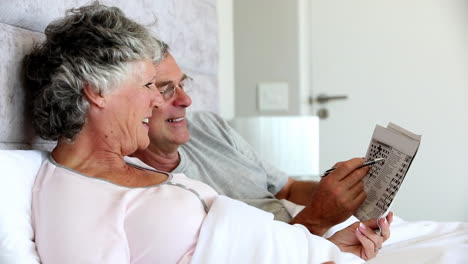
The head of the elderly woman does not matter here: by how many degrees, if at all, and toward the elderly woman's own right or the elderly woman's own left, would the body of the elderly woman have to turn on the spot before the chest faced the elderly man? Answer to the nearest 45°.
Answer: approximately 45° to the elderly woman's own left

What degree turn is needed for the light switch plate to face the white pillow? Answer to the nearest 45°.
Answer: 0° — it already faces it

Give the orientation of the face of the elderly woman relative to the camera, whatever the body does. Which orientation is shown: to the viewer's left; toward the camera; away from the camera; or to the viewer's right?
to the viewer's right

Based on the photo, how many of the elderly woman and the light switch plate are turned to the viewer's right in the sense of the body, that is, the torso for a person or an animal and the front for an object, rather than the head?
1

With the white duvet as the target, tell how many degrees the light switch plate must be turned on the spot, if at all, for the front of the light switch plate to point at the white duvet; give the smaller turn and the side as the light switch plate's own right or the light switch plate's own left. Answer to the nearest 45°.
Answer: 0° — it already faces it

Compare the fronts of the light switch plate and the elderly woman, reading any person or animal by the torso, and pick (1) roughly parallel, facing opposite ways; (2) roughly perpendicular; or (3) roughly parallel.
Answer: roughly perpendicular

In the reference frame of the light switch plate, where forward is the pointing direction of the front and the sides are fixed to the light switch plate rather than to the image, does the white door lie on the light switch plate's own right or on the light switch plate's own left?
on the light switch plate's own left

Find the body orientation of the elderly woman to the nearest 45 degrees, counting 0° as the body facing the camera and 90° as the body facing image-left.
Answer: approximately 270°

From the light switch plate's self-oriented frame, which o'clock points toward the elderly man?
The elderly man is roughly at 12 o'clock from the light switch plate.

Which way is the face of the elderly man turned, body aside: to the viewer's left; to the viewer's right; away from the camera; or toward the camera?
to the viewer's right

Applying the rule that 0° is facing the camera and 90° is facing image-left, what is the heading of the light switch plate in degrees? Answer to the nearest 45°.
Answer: approximately 0°

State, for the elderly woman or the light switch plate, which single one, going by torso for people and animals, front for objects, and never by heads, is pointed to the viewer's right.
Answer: the elderly woman
